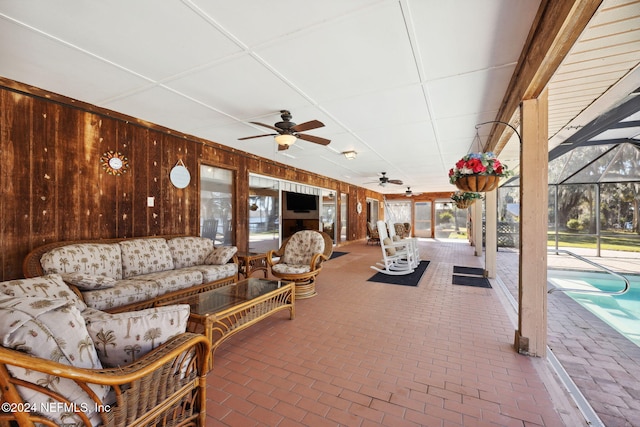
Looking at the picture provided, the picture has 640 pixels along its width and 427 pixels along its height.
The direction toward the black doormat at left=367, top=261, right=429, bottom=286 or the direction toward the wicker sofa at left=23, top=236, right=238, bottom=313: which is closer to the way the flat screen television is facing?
the black doormat

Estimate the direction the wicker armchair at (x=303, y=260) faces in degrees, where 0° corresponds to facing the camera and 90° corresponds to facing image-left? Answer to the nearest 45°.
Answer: approximately 45°

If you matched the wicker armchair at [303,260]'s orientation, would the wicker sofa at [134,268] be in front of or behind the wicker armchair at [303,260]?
in front

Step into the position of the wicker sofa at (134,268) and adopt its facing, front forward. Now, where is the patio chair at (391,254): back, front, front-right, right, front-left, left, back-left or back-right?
front-left

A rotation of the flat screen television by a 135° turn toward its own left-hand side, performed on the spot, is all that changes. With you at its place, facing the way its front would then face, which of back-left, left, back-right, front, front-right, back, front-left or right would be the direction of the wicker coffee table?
back

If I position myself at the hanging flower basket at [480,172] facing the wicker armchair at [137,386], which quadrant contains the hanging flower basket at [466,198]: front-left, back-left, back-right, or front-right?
back-right

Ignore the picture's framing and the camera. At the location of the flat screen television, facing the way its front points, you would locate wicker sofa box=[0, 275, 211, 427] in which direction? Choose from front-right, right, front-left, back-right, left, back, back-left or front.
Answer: front-right

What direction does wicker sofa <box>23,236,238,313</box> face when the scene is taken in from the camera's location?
facing the viewer and to the right of the viewer

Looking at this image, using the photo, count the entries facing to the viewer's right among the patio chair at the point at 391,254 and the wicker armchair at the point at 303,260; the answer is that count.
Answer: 1

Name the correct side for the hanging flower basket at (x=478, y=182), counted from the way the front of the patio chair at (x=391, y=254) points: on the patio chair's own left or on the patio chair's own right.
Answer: on the patio chair's own right

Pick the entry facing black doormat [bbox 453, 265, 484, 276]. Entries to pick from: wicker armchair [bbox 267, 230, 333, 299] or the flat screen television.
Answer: the flat screen television

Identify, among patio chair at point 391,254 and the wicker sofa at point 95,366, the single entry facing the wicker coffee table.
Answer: the wicker sofa

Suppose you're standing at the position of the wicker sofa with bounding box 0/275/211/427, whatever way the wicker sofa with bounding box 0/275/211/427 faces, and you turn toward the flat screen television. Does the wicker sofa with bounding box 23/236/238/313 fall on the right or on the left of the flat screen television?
left

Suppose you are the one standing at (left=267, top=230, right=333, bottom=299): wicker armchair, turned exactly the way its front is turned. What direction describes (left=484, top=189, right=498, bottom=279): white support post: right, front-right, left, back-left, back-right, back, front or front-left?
back-left

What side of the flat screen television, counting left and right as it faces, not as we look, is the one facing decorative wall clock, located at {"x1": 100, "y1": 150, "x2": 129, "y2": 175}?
right
